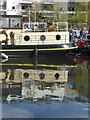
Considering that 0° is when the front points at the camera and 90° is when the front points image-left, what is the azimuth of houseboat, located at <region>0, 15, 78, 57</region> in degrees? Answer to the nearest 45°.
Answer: approximately 270°
